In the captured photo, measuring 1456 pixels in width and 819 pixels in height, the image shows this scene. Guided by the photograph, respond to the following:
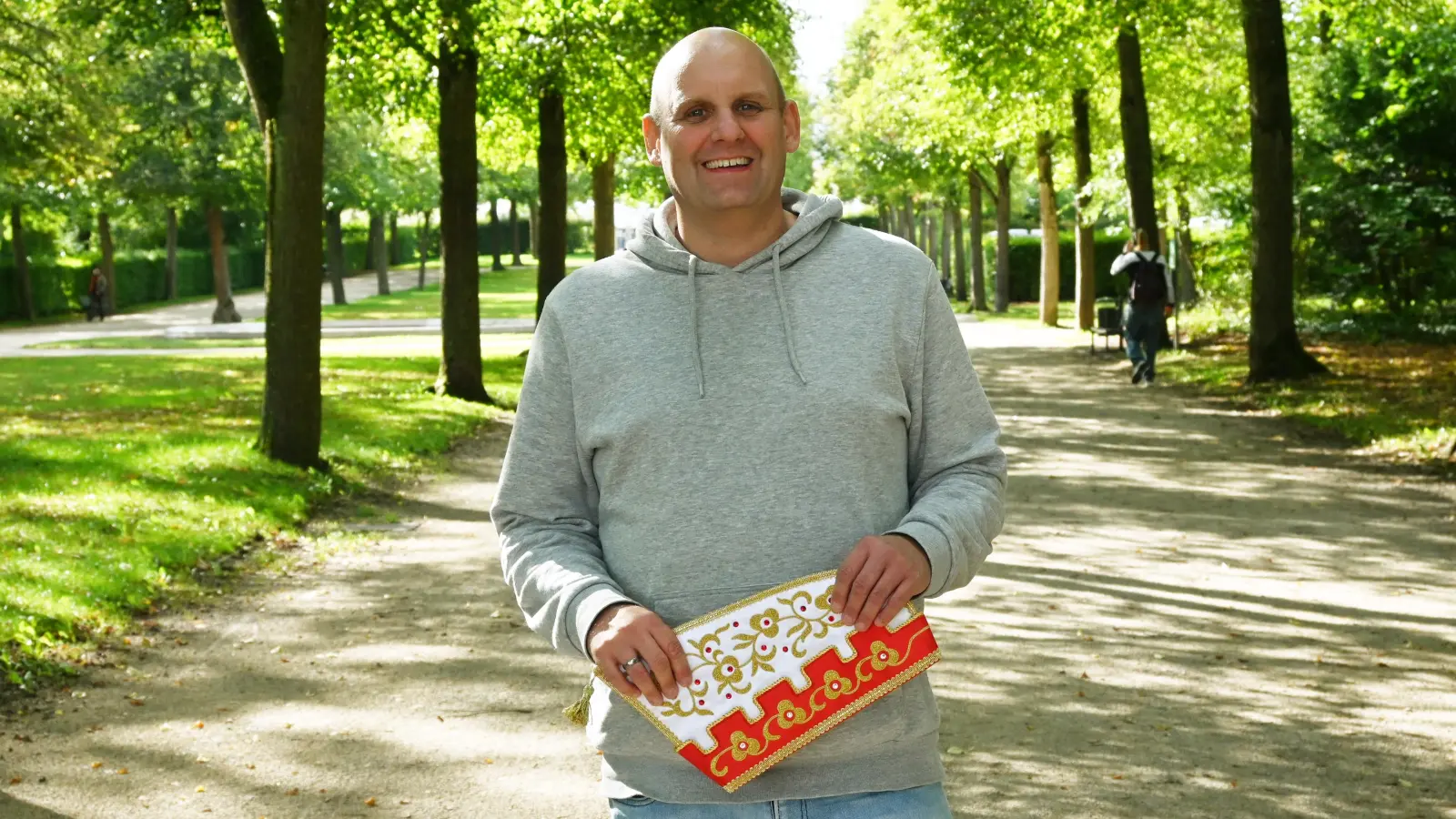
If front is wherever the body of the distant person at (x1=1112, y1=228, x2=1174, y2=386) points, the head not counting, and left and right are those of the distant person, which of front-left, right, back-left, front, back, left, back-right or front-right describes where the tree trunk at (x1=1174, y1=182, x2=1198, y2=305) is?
front

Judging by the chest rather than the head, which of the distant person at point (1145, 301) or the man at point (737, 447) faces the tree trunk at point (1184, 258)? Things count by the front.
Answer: the distant person

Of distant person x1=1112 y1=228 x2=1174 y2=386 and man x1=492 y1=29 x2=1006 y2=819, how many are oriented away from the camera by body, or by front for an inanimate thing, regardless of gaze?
1

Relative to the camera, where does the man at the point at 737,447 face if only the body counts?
toward the camera

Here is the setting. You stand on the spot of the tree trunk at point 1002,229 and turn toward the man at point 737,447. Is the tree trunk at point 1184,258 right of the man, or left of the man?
left

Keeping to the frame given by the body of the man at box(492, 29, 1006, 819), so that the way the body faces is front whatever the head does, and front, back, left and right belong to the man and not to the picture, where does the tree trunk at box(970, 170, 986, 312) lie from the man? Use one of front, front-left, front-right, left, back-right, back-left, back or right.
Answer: back

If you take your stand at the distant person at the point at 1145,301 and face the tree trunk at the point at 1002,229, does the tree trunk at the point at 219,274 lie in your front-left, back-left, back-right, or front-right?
front-left

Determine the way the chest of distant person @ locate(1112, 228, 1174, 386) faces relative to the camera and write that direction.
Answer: away from the camera

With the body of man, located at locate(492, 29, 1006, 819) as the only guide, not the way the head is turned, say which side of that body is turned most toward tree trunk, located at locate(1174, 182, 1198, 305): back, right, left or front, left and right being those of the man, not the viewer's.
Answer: back

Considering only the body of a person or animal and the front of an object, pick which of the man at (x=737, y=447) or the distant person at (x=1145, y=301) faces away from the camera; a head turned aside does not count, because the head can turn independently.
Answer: the distant person

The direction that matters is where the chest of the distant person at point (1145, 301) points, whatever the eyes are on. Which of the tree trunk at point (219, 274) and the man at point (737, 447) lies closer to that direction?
the tree trunk

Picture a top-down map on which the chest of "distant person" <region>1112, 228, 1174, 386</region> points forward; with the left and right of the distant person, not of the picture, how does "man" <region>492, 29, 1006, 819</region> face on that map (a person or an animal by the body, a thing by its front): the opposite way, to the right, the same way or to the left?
the opposite way

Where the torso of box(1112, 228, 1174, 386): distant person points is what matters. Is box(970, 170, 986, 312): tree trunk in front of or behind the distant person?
in front

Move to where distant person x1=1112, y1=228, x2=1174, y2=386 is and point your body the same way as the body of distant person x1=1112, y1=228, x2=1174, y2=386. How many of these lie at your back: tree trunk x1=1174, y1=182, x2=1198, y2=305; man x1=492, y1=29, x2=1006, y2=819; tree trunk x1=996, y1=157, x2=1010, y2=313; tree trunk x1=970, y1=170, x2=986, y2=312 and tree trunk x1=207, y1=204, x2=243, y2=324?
1

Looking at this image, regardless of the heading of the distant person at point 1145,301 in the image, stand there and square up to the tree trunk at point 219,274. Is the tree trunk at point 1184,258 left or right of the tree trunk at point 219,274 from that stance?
right

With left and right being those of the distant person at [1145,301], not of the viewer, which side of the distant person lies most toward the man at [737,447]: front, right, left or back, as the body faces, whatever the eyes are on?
back

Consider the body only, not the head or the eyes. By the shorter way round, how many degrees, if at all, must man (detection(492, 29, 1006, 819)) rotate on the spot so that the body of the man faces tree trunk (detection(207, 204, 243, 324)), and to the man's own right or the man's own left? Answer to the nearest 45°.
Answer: approximately 180°

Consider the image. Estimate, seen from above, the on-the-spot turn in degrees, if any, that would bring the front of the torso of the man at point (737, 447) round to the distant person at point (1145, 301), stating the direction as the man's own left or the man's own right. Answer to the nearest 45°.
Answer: approximately 180°
